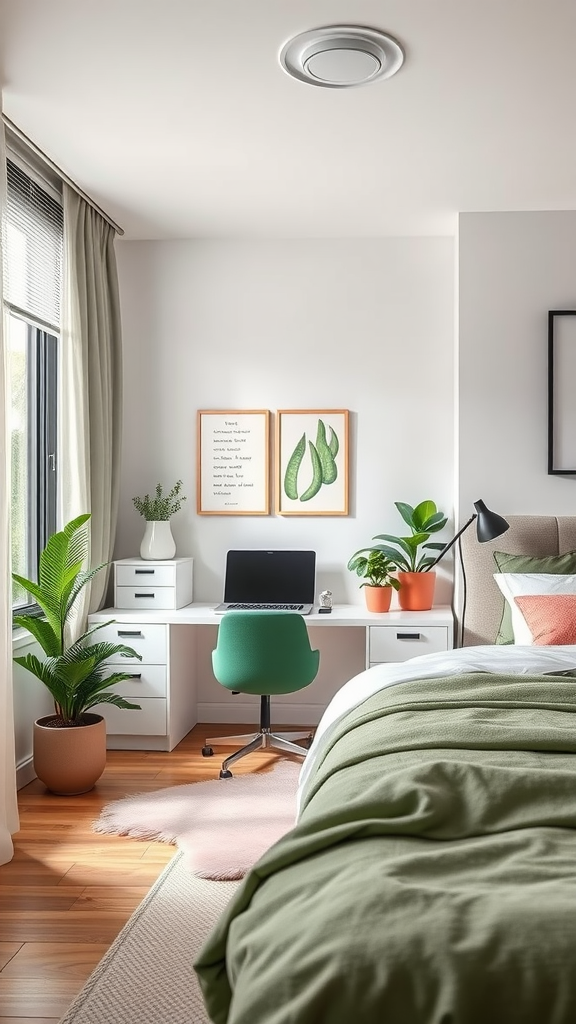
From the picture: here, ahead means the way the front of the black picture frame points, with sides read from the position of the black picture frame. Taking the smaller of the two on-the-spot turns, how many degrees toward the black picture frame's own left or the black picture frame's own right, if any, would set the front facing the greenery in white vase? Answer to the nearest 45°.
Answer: approximately 90° to the black picture frame's own right

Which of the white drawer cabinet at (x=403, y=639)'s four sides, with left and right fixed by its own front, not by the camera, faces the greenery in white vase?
right

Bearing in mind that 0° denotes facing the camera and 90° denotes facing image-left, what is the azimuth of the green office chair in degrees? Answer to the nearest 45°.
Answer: approximately 180°

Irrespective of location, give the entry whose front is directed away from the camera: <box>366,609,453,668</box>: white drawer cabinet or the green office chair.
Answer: the green office chair

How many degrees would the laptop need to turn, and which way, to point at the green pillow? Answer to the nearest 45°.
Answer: approximately 45° to its left
